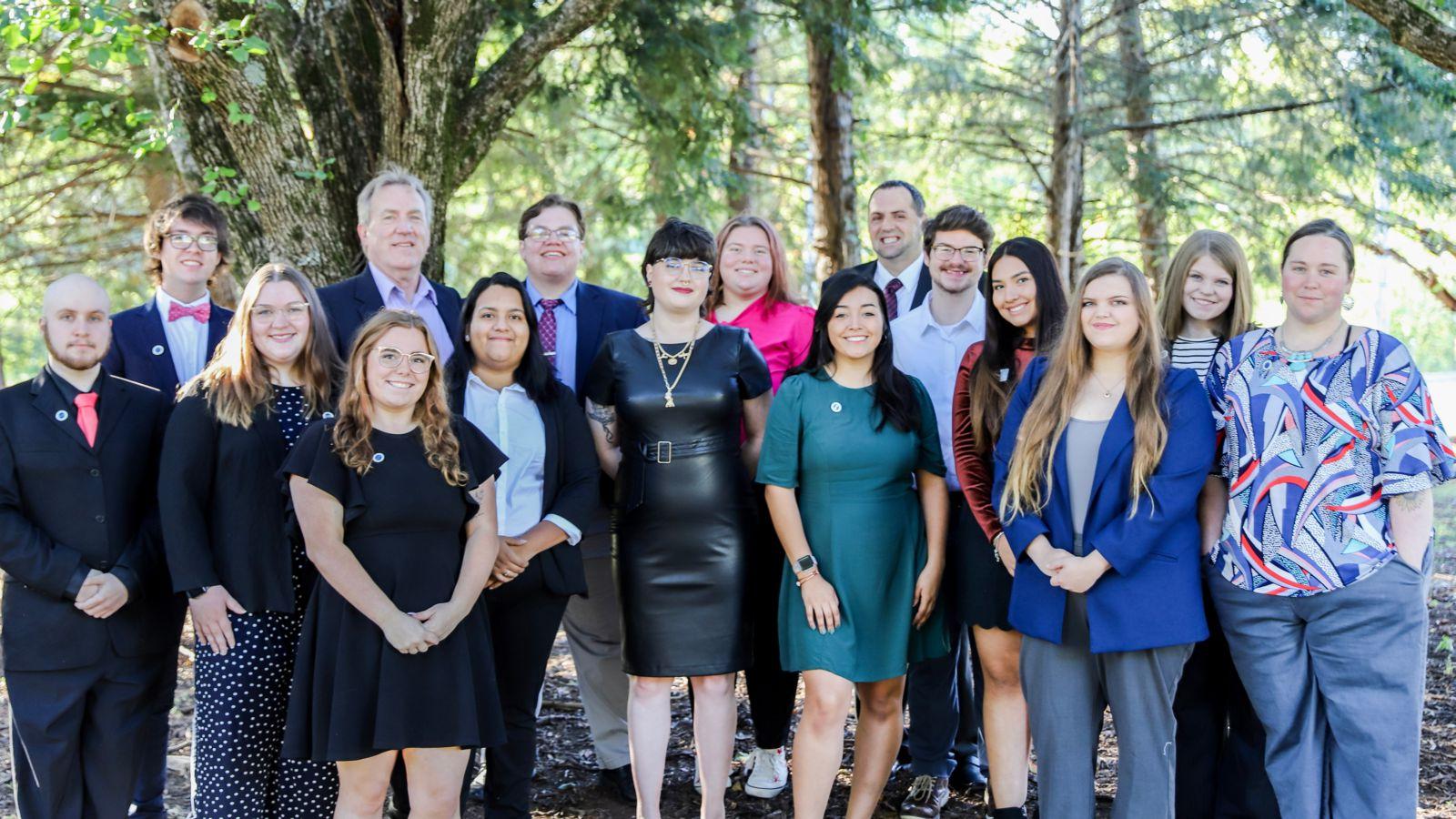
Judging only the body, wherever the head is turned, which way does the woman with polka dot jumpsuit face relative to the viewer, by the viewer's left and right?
facing the viewer and to the right of the viewer

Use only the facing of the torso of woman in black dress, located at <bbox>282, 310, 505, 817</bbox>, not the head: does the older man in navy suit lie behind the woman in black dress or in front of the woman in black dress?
behind

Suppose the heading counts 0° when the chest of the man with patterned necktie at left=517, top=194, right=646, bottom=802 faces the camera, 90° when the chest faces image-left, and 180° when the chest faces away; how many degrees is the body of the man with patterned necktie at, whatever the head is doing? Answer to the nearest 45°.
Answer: approximately 0°

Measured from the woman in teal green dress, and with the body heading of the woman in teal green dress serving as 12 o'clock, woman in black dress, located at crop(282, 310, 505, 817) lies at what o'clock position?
The woman in black dress is roughly at 2 o'clock from the woman in teal green dress.

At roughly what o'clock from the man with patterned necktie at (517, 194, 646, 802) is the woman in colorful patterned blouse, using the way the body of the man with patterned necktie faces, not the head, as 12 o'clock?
The woman in colorful patterned blouse is roughly at 10 o'clock from the man with patterned necktie.

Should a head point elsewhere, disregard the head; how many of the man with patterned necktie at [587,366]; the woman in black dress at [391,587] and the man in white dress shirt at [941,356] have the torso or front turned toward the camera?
3

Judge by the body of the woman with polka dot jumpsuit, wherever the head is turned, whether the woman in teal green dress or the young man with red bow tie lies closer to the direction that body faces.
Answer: the woman in teal green dress

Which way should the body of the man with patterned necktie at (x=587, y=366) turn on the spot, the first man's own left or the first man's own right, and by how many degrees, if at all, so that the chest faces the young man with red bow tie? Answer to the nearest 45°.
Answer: approximately 90° to the first man's own right
